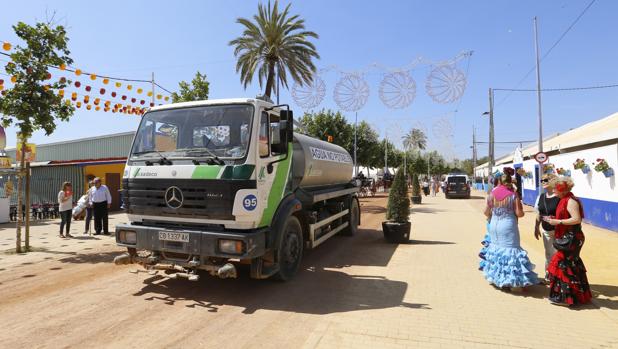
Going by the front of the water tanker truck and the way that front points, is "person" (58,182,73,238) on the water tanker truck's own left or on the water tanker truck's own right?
on the water tanker truck's own right

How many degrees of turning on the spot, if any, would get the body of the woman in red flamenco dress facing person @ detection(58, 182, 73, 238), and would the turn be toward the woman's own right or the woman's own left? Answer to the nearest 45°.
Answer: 0° — they already face them

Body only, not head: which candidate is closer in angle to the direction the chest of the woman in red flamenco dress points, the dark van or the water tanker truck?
the water tanker truck

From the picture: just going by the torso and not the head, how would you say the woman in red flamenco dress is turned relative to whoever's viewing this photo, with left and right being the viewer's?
facing to the left of the viewer

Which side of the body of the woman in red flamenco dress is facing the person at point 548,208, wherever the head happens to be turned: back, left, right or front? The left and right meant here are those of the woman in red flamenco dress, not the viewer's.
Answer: right

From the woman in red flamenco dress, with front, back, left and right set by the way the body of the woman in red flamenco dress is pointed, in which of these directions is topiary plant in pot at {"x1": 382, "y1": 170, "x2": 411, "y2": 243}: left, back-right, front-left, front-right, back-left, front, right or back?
front-right

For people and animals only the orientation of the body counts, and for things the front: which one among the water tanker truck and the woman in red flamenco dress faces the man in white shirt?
the woman in red flamenco dress

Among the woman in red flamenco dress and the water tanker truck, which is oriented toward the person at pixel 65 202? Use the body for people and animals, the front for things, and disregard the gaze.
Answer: the woman in red flamenco dress
